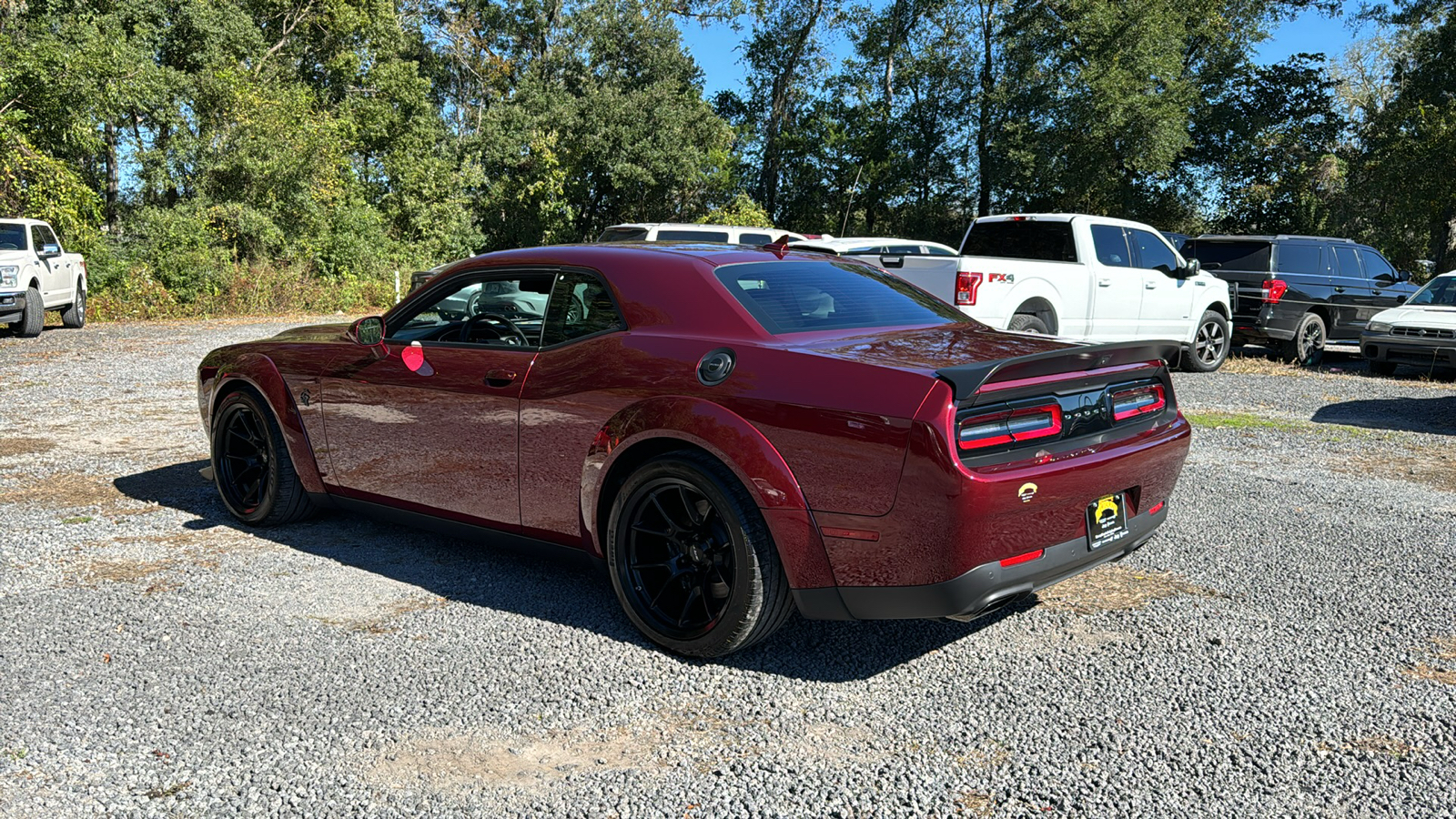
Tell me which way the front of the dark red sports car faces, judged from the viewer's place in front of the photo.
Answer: facing away from the viewer and to the left of the viewer

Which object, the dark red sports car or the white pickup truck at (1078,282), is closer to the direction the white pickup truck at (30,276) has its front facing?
the dark red sports car

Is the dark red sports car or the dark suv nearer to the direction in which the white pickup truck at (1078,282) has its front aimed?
the dark suv

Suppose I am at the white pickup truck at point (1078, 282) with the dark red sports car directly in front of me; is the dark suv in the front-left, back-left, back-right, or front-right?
back-left

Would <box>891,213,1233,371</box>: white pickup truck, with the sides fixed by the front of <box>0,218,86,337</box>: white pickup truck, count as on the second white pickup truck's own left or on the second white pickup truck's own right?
on the second white pickup truck's own left

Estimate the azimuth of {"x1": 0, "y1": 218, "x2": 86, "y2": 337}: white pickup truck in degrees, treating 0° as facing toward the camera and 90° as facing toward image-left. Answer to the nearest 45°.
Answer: approximately 45°

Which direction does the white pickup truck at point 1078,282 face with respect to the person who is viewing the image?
facing away from the viewer and to the right of the viewer

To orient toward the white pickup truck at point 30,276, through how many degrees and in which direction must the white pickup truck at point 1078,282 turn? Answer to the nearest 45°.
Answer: approximately 135° to its left

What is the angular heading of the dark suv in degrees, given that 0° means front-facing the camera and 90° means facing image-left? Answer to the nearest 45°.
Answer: approximately 225°

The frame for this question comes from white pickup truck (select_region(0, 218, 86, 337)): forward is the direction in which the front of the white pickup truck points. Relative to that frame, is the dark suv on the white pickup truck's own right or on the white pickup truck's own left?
on the white pickup truck's own left

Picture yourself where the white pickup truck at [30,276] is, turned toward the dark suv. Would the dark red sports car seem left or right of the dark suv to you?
right

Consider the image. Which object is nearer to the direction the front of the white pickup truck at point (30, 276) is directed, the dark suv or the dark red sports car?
the dark red sports car

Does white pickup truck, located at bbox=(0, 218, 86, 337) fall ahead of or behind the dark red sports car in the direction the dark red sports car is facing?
ahead

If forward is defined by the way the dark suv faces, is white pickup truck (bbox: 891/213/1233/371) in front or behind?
behind
